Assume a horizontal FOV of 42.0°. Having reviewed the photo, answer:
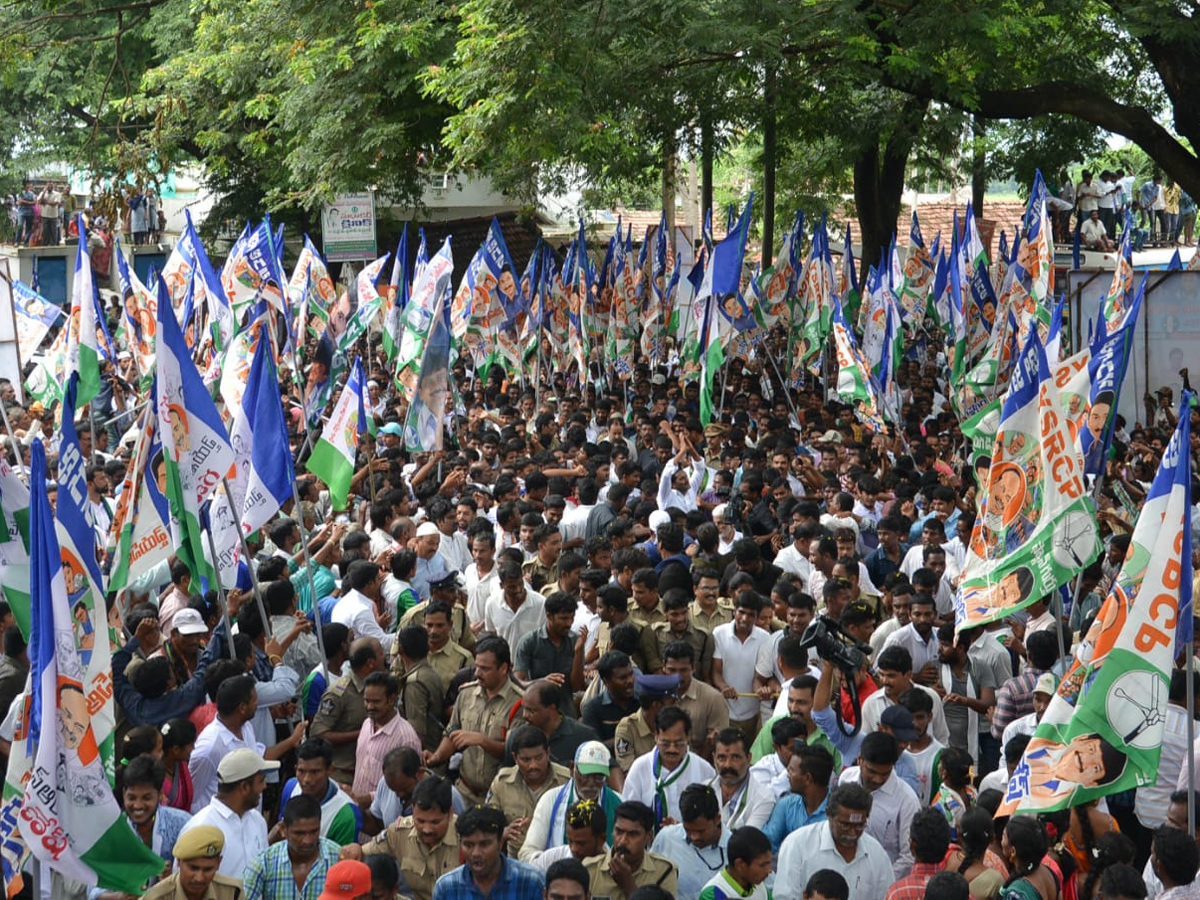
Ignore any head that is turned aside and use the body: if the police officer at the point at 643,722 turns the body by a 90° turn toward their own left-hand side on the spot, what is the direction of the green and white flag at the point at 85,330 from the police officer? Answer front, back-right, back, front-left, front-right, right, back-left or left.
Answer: left

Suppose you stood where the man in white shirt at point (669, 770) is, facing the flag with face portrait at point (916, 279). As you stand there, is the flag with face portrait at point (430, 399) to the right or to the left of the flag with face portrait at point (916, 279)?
left

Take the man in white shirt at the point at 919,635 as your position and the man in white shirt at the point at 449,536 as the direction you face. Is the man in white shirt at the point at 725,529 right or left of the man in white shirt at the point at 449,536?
right

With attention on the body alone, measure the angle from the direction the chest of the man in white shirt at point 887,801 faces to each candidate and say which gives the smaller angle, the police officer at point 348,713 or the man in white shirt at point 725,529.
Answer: the police officer

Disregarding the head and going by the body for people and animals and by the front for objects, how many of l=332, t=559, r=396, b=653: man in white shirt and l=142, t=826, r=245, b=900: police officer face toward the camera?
1

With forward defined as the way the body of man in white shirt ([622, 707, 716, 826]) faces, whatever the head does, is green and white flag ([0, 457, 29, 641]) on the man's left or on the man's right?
on the man's right

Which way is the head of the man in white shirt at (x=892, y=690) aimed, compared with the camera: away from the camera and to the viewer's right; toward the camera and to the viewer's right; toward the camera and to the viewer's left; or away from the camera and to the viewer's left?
toward the camera and to the viewer's left

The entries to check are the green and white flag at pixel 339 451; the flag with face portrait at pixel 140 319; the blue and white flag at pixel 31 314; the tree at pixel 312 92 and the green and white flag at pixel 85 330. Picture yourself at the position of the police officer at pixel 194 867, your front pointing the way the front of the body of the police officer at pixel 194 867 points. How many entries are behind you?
5

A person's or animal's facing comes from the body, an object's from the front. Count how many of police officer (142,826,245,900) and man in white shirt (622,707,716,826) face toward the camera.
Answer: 2

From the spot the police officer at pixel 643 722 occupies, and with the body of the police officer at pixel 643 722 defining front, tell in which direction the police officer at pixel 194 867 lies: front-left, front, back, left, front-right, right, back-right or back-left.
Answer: right

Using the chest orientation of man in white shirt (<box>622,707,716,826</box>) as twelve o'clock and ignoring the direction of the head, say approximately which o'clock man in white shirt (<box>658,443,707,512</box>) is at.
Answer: man in white shirt (<box>658,443,707,512</box>) is roughly at 6 o'clock from man in white shirt (<box>622,707,716,826</box>).

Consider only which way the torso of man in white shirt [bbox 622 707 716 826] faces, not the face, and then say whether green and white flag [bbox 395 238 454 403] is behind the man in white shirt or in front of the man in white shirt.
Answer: behind

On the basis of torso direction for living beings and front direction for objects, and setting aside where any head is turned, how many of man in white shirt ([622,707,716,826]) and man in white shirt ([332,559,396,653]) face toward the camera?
1

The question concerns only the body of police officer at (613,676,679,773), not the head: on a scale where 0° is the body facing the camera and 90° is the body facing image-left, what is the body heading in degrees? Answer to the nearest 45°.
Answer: approximately 315°

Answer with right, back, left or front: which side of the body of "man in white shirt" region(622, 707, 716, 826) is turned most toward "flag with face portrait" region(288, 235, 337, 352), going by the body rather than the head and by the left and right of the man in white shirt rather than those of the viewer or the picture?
back

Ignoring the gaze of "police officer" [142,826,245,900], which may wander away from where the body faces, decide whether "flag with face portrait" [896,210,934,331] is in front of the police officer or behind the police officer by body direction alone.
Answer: behind
